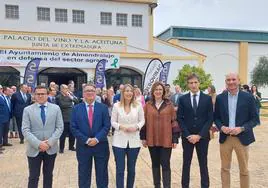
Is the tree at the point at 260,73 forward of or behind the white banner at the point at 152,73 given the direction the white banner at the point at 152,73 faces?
behind

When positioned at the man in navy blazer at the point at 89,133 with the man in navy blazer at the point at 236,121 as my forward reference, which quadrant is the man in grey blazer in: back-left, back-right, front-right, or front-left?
back-right

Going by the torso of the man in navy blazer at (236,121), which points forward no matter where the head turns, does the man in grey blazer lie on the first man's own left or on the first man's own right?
on the first man's own right

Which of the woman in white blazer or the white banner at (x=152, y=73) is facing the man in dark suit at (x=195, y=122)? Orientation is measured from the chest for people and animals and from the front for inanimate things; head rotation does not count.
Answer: the white banner

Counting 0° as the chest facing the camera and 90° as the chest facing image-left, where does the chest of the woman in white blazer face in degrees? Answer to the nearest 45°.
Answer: approximately 0°

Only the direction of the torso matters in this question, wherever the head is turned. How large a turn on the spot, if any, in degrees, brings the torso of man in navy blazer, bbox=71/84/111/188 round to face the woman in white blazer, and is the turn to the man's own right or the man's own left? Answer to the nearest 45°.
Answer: approximately 90° to the man's own left

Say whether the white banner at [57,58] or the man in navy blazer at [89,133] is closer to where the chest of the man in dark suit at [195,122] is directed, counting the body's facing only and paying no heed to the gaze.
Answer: the man in navy blazer

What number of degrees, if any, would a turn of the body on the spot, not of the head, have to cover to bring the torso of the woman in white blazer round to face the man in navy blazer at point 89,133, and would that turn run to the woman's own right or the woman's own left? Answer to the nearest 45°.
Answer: approximately 90° to the woman's own right

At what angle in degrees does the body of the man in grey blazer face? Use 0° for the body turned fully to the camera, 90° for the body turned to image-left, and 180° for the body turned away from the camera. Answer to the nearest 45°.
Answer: approximately 0°

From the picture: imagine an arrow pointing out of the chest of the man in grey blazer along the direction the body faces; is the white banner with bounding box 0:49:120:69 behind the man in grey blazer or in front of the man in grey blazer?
behind

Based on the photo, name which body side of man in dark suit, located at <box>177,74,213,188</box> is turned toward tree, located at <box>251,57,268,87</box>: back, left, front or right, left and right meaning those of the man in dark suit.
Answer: back

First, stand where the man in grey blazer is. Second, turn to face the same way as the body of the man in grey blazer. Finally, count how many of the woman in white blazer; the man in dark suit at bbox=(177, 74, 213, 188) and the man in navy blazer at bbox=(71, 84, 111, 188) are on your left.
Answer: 3
